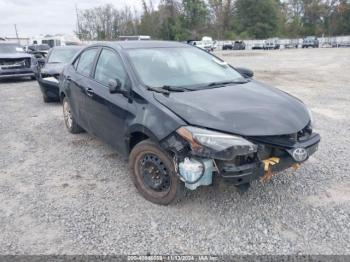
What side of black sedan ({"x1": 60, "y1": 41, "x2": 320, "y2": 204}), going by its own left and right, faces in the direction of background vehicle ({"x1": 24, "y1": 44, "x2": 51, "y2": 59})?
back

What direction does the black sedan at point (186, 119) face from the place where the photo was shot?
facing the viewer and to the right of the viewer

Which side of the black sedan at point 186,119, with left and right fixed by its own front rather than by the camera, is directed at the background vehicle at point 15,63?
back

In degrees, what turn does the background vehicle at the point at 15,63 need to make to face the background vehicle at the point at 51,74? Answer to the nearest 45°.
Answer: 0° — it already faces it

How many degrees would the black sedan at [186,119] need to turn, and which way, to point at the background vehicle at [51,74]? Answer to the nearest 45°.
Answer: approximately 180°

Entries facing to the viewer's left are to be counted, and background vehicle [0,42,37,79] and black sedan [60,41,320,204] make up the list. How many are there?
0

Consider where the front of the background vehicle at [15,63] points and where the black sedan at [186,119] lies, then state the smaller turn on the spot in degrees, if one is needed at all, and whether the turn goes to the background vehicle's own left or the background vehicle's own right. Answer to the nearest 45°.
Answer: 0° — it already faces it

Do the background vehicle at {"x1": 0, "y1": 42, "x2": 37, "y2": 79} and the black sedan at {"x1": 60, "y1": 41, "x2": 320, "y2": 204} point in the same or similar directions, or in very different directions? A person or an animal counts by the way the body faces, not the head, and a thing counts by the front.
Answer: same or similar directions

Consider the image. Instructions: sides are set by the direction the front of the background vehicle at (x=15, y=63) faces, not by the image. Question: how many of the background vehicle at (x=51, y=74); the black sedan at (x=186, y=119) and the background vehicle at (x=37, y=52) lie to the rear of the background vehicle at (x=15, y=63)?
1

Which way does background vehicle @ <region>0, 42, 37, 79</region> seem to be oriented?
toward the camera
